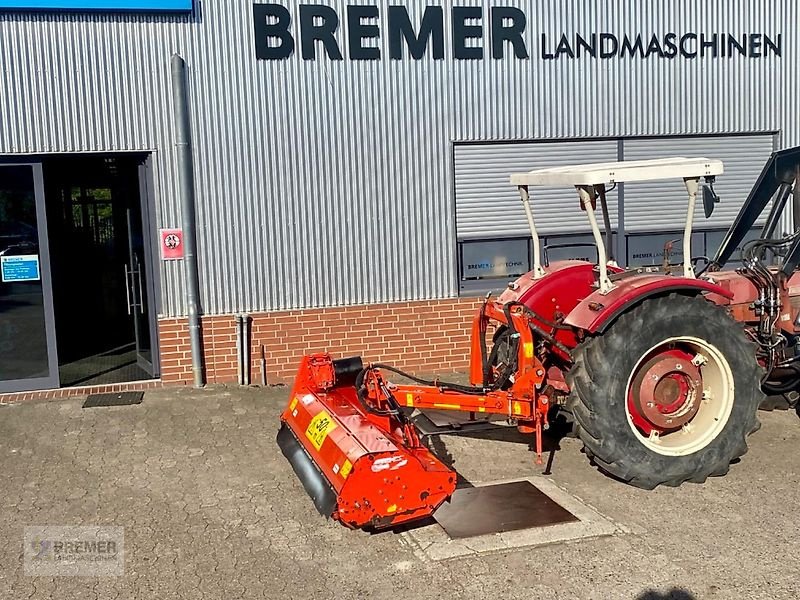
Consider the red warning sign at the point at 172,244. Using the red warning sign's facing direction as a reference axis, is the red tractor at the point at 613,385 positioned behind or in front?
in front

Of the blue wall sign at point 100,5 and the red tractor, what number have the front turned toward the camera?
1

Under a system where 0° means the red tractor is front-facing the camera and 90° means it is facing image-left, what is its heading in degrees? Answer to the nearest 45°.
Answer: approximately 225°

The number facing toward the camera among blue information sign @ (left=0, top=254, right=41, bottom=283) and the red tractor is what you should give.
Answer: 1

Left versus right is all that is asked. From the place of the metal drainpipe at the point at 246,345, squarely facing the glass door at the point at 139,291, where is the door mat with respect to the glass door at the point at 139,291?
left

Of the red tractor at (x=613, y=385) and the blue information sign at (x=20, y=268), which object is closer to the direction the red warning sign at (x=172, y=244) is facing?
the red tractor

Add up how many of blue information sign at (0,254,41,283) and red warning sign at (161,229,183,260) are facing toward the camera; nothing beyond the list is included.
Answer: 2

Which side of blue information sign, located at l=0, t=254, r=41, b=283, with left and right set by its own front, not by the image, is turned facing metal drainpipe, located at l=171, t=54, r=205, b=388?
left

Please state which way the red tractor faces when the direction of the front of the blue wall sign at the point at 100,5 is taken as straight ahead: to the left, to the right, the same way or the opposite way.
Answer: to the left

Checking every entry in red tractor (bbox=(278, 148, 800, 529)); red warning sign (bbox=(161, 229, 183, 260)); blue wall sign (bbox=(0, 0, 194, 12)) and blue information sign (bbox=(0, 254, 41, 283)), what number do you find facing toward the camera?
3

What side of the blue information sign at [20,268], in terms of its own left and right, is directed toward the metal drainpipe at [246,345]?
left

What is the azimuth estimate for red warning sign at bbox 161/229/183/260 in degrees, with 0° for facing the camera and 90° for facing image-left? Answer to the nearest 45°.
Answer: approximately 0°

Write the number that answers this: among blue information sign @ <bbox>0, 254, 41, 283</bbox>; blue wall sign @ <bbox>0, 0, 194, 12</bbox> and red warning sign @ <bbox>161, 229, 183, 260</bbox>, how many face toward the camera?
3
